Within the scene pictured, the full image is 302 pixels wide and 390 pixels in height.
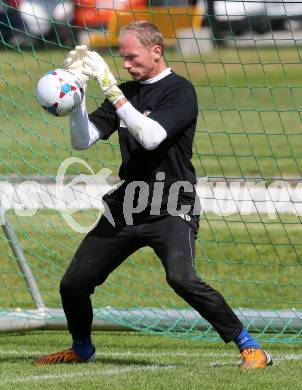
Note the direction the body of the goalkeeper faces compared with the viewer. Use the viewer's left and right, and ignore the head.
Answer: facing the viewer and to the left of the viewer
